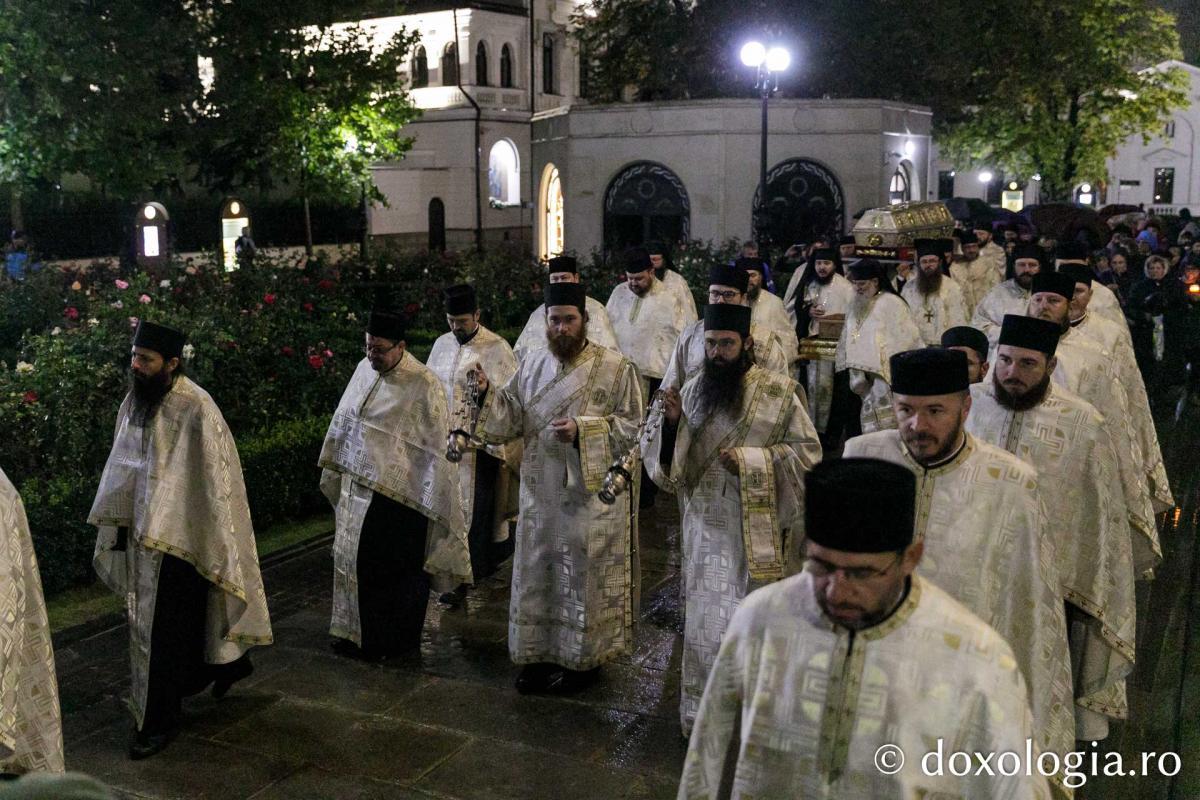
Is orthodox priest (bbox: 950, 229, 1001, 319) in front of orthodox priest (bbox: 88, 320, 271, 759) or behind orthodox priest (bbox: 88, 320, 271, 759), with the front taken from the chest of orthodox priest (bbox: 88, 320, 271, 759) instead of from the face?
behind

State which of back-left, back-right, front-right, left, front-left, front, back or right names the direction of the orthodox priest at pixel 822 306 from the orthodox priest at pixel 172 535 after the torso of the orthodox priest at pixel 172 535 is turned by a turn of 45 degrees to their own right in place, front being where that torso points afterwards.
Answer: back-right

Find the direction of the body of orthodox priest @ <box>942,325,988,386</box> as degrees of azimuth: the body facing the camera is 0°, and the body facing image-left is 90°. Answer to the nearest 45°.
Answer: approximately 45°

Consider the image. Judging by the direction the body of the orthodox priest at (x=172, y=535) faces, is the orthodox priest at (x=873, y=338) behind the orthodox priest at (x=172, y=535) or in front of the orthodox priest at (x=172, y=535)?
behind

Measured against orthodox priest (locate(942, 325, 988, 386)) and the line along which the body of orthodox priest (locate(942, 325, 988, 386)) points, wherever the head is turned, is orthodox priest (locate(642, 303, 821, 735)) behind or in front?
in front

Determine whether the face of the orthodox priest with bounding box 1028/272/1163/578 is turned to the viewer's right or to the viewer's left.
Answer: to the viewer's left

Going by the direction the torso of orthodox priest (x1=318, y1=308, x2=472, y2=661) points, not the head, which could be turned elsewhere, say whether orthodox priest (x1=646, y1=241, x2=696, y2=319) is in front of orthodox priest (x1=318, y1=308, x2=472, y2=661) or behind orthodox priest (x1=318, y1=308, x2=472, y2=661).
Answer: behind

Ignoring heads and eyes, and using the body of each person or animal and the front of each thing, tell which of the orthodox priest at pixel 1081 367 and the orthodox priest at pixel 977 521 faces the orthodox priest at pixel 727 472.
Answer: the orthodox priest at pixel 1081 367

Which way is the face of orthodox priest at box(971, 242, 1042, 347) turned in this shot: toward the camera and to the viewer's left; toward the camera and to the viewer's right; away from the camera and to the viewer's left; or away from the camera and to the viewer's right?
toward the camera and to the viewer's left

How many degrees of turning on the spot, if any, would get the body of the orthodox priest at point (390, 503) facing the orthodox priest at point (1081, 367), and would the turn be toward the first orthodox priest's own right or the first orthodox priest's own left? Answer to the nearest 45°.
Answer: approximately 135° to the first orthodox priest's own left

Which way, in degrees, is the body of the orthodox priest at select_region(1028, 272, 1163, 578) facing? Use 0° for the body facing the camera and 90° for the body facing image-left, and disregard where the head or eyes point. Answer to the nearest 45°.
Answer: approximately 45°
